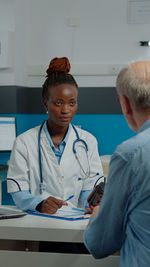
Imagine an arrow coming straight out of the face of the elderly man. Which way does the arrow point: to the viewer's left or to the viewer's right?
to the viewer's left

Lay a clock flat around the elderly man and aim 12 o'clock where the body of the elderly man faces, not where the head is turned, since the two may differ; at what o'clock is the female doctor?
The female doctor is roughly at 1 o'clock from the elderly man.

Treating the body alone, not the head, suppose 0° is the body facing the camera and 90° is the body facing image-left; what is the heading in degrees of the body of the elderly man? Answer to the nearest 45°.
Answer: approximately 135°
